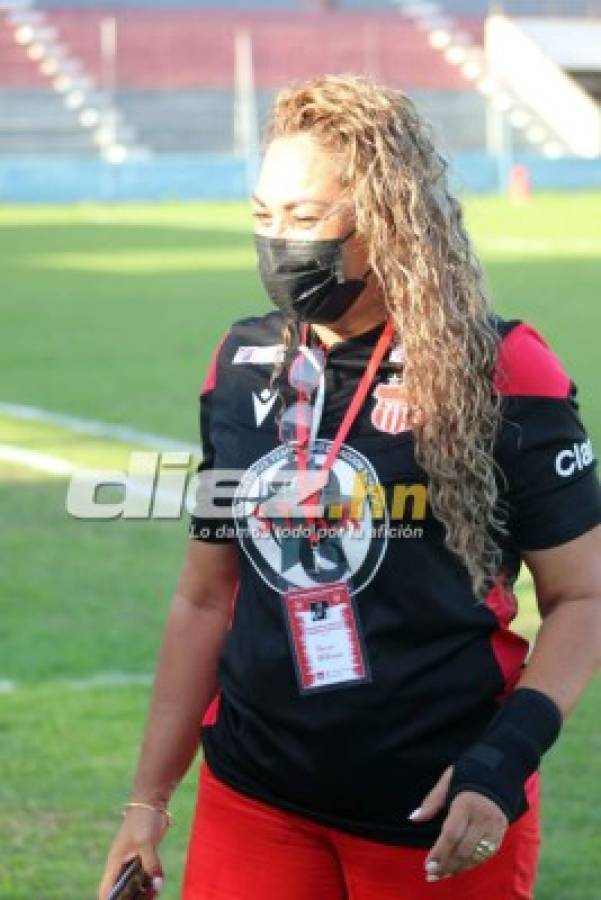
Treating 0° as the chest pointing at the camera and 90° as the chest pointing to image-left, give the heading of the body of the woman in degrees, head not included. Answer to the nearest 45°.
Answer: approximately 45°

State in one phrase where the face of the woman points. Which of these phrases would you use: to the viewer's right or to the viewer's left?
to the viewer's left
